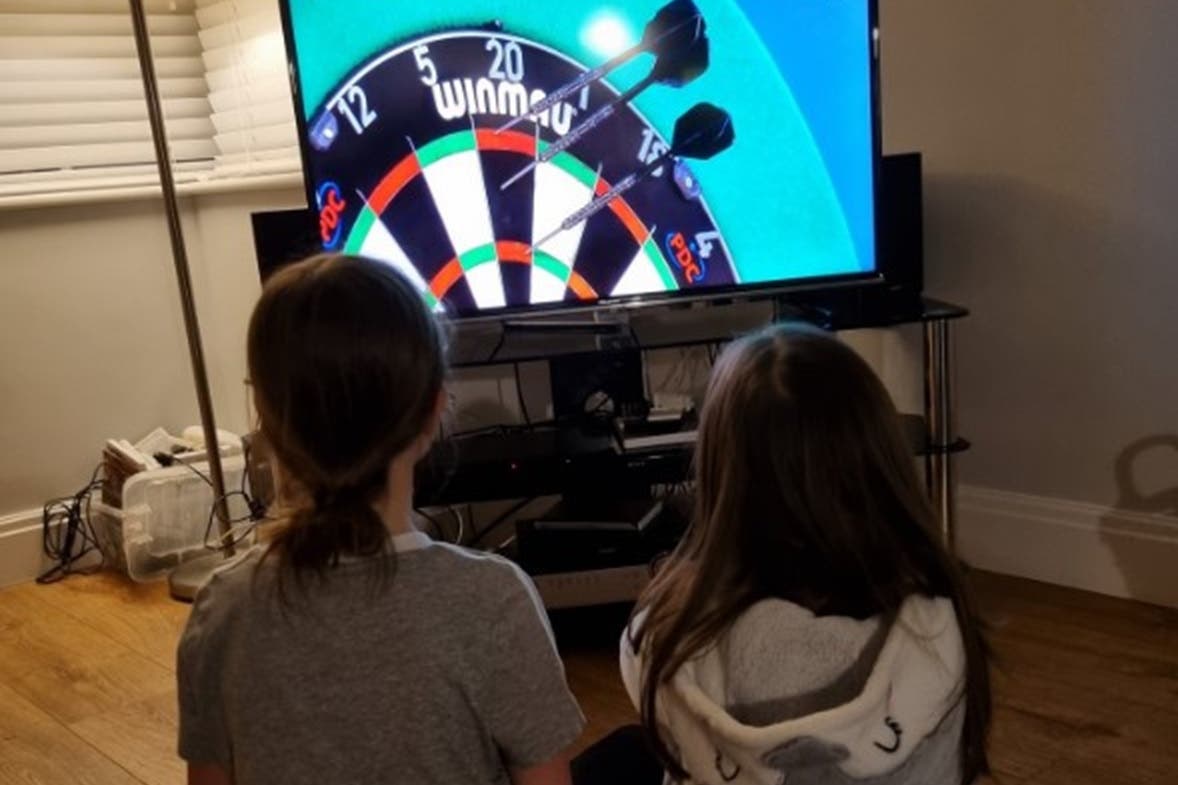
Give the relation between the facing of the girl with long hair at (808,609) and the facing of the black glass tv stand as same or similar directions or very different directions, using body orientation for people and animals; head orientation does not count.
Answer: very different directions

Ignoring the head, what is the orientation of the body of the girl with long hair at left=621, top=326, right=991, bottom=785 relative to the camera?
away from the camera

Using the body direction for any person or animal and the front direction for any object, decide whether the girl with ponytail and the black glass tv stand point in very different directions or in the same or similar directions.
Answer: very different directions

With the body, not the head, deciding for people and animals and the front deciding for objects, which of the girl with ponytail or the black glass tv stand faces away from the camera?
the girl with ponytail

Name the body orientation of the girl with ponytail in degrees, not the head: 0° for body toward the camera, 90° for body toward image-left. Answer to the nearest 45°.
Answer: approximately 180°

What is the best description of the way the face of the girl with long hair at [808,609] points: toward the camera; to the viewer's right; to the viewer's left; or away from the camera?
away from the camera

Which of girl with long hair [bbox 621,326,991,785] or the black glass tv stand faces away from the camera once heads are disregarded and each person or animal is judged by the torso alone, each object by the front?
the girl with long hair

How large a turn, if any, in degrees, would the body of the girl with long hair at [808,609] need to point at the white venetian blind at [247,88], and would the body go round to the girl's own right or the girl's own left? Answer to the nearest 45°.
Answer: approximately 45° to the girl's own left

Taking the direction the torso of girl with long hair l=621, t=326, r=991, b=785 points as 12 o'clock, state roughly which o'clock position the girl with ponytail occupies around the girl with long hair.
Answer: The girl with ponytail is roughly at 8 o'clock from the girl with long hair.
